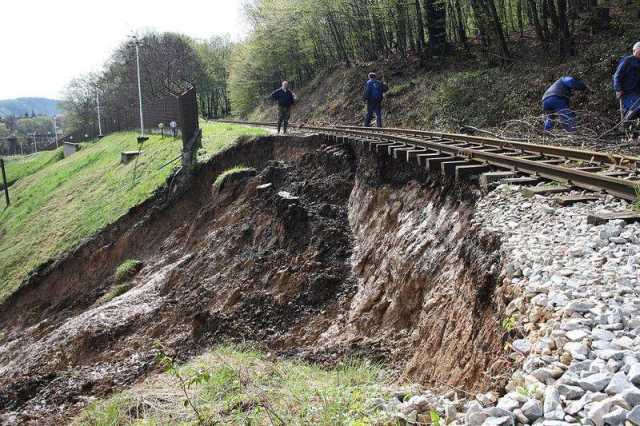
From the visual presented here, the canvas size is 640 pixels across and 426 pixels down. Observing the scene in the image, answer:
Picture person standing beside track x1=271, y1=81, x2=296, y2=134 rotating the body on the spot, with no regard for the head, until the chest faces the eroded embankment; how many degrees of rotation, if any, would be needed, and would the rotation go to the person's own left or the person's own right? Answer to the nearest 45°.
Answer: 0° — they already face it

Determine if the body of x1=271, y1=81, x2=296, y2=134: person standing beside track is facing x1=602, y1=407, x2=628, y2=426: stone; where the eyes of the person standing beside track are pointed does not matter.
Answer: yes

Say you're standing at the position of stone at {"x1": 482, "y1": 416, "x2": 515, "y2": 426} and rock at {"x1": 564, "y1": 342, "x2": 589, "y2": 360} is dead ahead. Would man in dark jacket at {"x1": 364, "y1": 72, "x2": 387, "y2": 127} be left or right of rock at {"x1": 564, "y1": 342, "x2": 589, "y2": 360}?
left

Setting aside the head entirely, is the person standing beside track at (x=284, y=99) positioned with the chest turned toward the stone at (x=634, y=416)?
yes

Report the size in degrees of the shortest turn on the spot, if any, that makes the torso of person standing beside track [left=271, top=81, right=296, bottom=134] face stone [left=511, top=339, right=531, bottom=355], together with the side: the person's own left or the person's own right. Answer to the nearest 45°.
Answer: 0° — they already face it

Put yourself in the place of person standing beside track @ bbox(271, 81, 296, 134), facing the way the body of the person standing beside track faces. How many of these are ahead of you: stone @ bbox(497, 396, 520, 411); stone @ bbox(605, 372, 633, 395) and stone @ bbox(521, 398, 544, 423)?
3

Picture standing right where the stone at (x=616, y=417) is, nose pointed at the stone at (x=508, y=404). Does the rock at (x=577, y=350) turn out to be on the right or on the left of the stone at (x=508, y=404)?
right

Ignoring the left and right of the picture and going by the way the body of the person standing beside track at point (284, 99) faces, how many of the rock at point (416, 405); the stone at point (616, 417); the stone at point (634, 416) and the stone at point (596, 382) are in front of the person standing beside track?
4

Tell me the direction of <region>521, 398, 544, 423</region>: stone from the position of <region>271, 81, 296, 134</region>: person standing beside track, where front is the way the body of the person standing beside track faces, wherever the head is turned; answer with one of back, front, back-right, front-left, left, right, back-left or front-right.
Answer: front

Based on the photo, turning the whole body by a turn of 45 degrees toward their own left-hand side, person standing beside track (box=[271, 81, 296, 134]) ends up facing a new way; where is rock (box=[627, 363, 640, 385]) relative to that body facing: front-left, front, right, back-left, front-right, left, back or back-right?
front-right

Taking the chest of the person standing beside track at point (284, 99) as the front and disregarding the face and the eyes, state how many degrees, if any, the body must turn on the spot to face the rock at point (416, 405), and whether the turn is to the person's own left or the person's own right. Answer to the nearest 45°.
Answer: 0° — they already face it

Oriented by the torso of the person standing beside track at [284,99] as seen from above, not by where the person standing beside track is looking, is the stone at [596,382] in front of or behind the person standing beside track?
in front

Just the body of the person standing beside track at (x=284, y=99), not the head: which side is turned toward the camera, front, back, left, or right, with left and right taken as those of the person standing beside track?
front

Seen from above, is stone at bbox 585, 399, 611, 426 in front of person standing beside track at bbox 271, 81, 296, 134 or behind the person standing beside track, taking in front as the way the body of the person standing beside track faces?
in front

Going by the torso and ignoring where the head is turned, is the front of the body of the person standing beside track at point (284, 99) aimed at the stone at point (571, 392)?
yes

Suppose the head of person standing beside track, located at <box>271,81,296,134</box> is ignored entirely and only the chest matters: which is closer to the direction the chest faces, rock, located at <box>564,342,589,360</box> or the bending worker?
the rock

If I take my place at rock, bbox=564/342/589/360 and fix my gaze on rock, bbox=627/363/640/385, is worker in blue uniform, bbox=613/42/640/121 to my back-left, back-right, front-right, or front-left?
back-left
